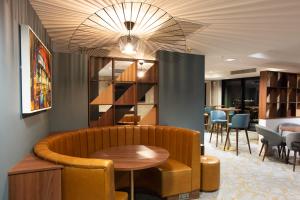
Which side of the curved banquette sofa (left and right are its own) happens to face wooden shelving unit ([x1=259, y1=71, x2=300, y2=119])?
left

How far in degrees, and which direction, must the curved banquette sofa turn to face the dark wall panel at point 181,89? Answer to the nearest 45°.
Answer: approximately 90° to its left

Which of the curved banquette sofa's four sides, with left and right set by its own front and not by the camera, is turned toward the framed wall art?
right

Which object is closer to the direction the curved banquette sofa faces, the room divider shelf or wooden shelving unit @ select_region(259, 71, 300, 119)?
the wooden shelving unit

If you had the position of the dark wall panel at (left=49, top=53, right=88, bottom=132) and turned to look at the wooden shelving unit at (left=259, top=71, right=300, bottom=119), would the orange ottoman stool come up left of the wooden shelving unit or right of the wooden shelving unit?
right

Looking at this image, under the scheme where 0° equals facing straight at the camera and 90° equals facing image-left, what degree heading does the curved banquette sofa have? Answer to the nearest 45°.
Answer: approximately 315°
